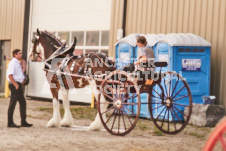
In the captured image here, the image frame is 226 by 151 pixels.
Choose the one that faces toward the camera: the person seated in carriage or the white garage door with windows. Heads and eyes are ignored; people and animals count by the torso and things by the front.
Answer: the white garage door with windows

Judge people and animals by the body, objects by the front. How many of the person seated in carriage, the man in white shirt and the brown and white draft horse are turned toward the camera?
0

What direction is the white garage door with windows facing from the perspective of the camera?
toward the camera

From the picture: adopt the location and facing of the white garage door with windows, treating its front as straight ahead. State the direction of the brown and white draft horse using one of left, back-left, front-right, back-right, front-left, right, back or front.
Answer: front

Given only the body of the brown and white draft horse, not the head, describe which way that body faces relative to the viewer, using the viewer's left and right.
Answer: facing to the left of the viewer

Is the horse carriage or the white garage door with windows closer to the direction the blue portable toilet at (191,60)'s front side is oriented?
the horse carriage

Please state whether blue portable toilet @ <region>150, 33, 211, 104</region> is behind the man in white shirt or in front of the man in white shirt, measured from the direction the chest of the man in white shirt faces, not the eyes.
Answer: in front

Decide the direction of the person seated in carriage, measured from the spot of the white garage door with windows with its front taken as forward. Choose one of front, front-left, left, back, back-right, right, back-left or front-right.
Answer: front

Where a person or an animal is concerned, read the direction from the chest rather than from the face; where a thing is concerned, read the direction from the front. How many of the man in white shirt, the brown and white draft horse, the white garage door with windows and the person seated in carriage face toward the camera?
1

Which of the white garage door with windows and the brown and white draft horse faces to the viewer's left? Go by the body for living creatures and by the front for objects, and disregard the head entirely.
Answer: the brown and white draft horse

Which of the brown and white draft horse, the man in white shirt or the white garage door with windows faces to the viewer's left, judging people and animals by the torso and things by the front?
the brown and white draft horse

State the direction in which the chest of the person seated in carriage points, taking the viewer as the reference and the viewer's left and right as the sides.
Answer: facing to the left of the viewer

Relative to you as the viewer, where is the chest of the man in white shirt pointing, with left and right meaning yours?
facing to the right of the viewer

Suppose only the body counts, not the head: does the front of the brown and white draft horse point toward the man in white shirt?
yes

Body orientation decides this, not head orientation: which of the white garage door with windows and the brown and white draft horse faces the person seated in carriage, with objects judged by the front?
the white garage door with windows

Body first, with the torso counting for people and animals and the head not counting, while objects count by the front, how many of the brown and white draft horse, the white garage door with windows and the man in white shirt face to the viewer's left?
1

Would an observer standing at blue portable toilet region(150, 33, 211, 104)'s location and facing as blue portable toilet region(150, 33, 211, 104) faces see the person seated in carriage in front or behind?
in front
